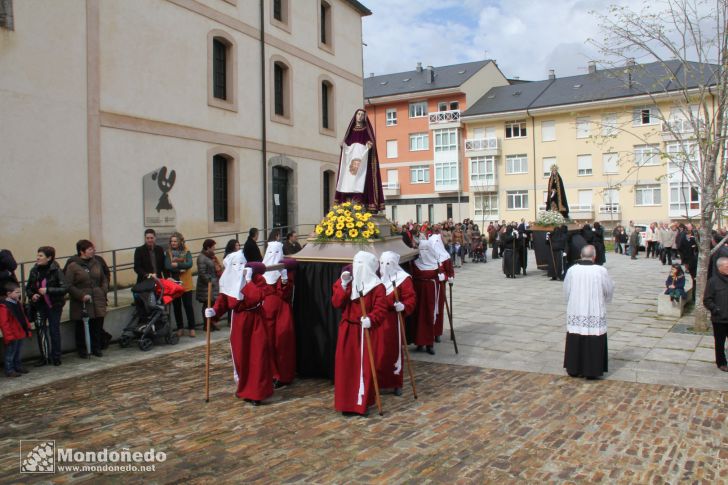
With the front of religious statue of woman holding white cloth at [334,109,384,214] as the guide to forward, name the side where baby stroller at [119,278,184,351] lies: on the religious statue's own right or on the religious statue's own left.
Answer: on the religious statue's own right

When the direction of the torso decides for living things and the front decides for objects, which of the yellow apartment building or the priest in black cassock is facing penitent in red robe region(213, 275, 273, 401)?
the yellow apartment building

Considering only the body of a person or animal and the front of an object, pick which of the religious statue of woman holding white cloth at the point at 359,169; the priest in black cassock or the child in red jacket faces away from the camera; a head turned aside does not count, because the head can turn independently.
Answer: the priest in black cassock

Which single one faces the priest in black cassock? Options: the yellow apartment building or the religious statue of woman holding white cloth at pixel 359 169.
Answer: the yellow apartment building

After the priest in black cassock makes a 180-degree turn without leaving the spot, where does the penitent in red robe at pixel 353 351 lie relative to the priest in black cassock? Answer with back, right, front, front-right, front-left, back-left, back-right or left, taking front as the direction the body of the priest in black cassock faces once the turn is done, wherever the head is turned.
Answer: front-right

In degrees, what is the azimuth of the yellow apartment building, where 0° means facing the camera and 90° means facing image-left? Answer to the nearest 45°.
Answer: approximately 0°

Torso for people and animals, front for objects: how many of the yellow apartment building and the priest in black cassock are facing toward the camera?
1

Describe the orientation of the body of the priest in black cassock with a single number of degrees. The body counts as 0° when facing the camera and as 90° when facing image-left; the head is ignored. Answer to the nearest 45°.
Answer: approximately 180°

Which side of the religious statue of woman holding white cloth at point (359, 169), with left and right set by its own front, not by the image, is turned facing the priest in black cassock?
left

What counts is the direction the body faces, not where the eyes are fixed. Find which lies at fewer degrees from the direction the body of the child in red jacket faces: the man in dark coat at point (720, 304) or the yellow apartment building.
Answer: the man in dark coat

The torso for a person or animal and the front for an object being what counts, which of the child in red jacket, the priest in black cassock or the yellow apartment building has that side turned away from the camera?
the priest in black cassock

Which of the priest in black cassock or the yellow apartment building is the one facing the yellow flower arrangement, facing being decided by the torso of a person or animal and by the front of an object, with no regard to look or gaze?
the yellow apartment building
